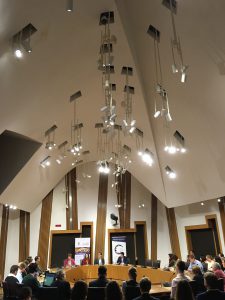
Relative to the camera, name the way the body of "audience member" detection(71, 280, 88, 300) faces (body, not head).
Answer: away from the camera

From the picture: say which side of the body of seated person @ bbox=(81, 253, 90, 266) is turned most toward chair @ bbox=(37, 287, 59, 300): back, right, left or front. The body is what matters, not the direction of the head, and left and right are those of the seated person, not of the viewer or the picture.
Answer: front

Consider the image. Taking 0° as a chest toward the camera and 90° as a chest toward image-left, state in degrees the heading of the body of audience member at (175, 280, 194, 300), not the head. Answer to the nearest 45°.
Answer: approximately 180°

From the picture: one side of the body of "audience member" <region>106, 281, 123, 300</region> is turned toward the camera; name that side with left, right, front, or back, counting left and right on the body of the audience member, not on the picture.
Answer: back

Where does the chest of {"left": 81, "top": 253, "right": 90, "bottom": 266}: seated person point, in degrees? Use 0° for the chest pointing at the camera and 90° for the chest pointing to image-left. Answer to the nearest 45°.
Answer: approximately 0°

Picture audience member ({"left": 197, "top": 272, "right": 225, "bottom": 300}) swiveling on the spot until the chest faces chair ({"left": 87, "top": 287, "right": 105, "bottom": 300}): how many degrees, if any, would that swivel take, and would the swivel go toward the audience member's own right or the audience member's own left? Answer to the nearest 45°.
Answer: approximately 45° to the audience member's own left

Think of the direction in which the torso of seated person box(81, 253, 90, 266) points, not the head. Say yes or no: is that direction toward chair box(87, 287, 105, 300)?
yes

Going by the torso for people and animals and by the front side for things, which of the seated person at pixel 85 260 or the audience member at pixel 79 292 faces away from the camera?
the audience member

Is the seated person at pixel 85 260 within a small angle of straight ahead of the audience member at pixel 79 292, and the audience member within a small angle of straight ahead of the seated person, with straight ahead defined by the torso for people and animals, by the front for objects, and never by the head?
yes

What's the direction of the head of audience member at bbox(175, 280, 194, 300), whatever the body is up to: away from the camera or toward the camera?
away from the camera

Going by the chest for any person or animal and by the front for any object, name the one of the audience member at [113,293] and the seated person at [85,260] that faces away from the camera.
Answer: the audience member

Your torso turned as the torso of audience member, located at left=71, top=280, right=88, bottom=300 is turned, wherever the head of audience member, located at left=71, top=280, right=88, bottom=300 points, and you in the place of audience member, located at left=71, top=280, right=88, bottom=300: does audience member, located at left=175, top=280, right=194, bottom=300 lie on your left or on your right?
on your right

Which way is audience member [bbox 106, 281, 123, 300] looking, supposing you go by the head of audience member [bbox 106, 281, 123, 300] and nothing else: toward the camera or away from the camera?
away from the camera

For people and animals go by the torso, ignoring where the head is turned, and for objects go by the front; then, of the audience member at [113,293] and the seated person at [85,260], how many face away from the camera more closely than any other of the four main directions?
1

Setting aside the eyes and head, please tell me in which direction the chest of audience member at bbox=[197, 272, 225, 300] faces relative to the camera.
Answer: away from the camera

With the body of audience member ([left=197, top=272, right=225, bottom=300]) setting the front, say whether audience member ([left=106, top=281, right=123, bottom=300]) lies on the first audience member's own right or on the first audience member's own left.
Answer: on the first audience member's own left
